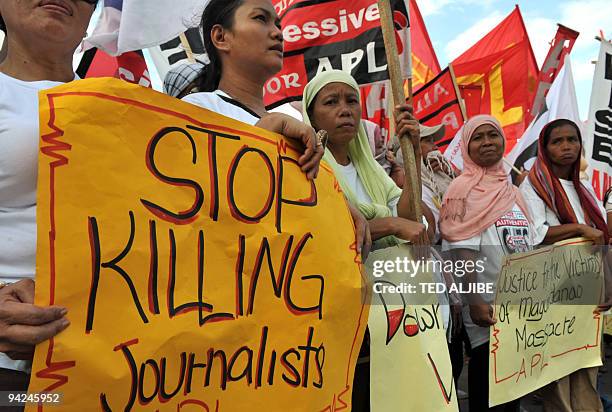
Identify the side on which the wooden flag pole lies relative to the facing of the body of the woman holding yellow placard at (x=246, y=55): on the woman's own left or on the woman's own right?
on the woman's own left

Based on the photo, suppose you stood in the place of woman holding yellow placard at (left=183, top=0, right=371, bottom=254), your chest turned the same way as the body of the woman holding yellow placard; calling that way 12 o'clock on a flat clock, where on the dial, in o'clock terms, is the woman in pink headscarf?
The woman in pink headscarf is roughly at 9 o'clock from the woman holding yellow placard.

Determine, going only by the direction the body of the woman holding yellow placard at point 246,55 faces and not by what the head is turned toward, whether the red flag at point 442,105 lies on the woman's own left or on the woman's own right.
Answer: on the woman's own left

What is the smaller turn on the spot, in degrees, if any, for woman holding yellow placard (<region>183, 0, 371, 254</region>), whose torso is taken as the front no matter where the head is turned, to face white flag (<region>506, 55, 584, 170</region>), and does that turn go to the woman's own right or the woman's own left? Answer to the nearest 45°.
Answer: approximately 90° to the woman's own left

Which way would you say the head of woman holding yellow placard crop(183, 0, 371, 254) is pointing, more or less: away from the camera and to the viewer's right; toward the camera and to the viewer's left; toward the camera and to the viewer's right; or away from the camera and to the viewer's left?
toward the camera and to the viewer's right

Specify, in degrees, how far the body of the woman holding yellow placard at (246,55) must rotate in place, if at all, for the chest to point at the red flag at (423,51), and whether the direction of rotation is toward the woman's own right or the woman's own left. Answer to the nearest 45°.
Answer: approximately 135° to the woman's own left

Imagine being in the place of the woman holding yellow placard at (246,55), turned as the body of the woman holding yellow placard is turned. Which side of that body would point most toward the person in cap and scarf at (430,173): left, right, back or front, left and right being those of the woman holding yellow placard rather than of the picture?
left

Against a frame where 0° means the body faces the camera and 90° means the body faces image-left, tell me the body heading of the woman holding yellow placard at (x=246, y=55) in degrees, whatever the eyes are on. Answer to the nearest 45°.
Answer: approximately 315°

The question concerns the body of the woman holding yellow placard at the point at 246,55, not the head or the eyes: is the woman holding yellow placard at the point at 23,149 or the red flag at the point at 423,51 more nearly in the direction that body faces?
the woman holding yellow placard

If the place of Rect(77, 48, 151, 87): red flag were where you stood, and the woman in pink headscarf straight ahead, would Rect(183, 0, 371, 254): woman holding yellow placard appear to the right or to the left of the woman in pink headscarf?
right
